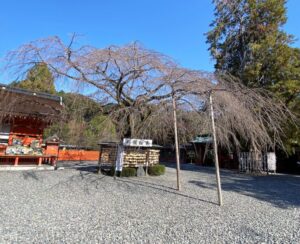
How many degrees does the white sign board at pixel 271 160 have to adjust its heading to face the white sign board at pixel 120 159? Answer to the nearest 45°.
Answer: approximately 45° to its right

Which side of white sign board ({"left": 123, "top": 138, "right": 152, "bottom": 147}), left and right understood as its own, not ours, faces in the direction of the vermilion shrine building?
right

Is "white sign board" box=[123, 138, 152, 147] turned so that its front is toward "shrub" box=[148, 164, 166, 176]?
no

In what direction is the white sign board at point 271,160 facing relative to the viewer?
toward the camera

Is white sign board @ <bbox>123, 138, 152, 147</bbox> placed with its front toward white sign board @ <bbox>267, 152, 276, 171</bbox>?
no

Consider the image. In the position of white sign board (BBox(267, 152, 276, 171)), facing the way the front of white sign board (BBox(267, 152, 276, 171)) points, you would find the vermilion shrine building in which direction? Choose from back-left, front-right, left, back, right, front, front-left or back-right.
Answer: front-right

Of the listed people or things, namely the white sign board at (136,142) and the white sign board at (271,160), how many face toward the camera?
2

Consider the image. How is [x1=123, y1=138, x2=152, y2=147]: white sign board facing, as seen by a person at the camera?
facing the viewer

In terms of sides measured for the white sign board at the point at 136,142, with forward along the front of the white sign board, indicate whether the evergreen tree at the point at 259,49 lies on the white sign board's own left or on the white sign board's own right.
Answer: on the white sign board's own left

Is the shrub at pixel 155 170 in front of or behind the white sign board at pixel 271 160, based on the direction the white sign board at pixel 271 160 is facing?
in front
